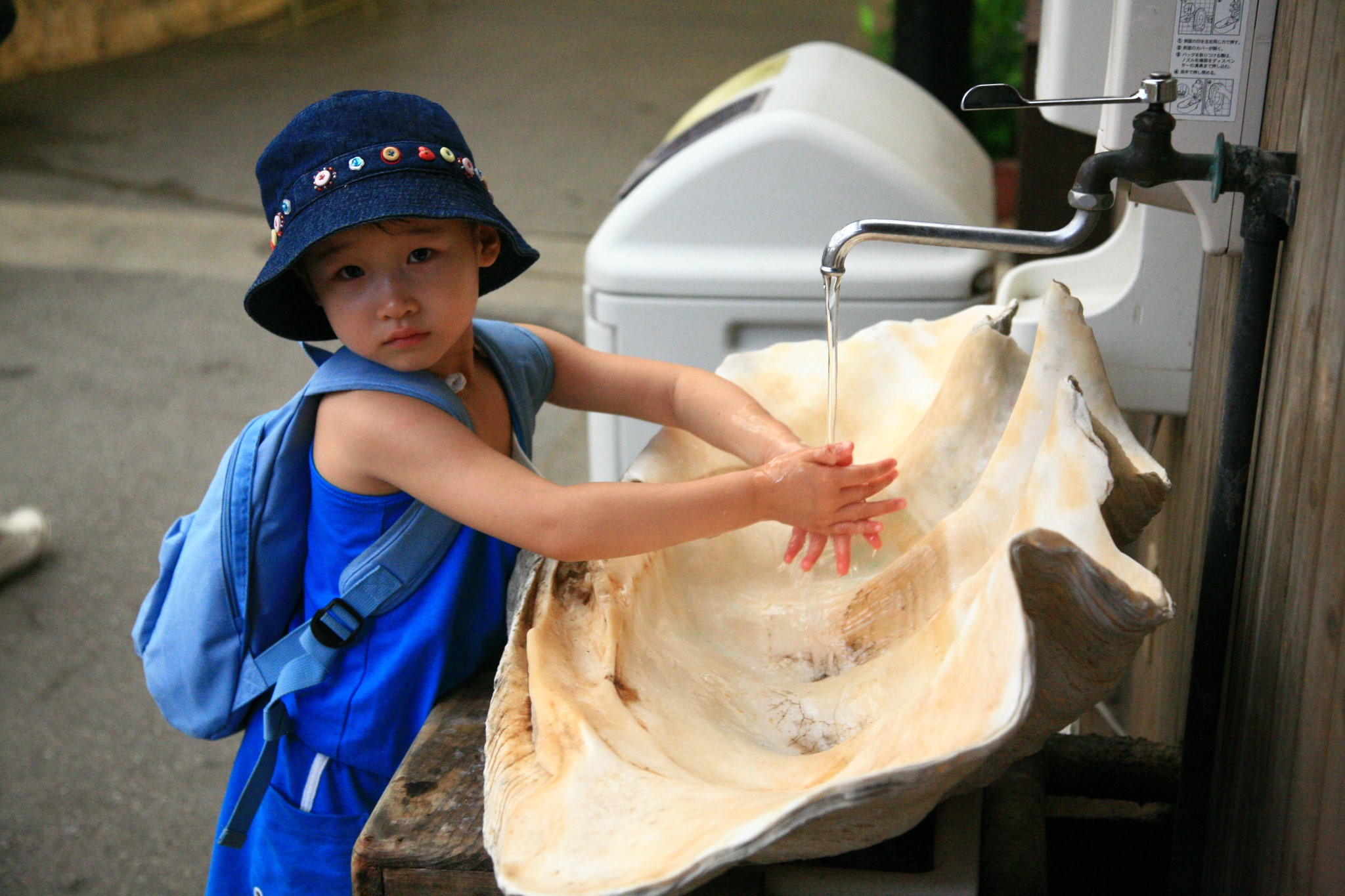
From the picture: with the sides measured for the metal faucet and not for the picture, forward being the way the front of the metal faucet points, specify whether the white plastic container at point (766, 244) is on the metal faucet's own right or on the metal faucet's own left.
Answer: on the metal faucet's own right

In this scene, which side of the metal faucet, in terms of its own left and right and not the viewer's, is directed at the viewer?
left
